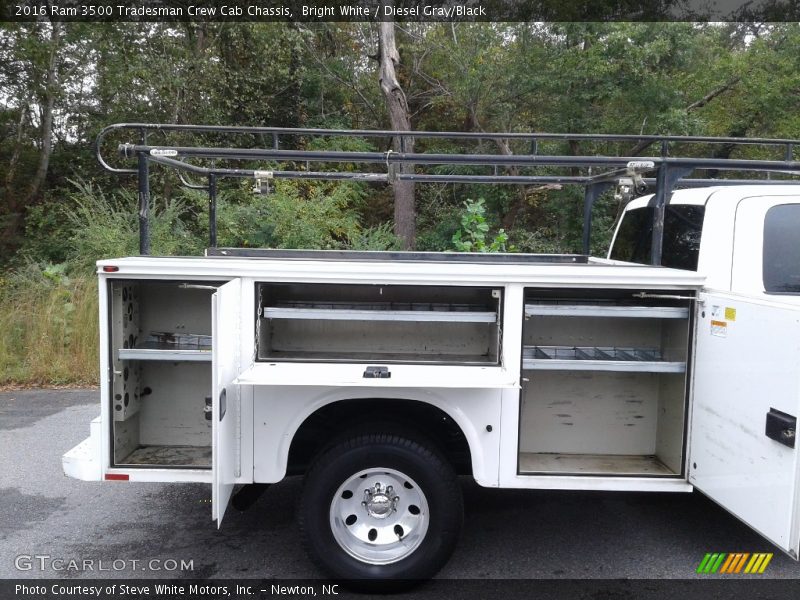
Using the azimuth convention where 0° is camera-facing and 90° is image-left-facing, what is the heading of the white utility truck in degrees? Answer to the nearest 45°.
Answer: approximately 270°
